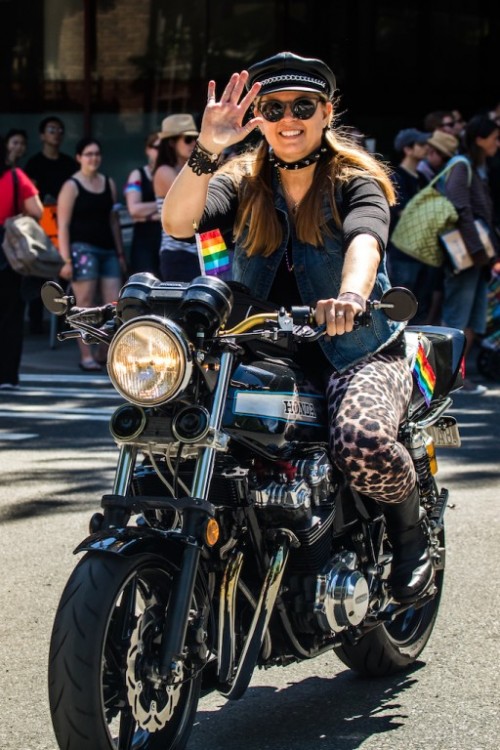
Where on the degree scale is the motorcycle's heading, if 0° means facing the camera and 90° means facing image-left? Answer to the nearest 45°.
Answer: approximately 45°

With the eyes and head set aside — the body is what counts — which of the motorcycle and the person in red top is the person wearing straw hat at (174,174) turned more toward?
the motorcycle

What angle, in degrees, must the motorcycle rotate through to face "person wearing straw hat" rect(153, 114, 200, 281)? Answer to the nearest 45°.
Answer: approximately 135° to its right

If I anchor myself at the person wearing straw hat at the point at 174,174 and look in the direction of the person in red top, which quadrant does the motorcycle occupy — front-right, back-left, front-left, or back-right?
back-left
